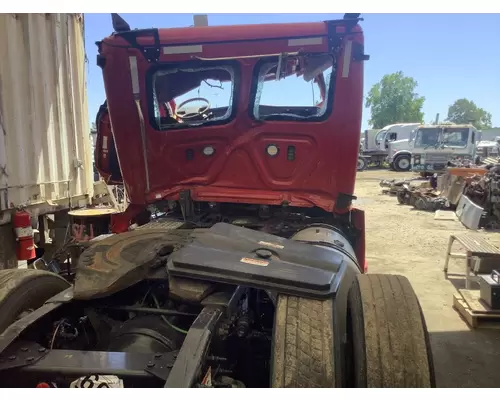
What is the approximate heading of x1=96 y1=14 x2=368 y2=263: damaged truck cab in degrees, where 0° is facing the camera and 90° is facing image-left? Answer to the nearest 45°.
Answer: approximately 180°

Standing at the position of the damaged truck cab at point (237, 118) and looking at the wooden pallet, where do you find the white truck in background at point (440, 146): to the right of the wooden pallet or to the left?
left

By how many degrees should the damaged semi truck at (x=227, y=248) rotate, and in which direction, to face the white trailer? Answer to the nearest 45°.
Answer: approximately 45° to its left

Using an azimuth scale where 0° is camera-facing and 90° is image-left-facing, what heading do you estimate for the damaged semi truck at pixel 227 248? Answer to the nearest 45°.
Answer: approximately 180°

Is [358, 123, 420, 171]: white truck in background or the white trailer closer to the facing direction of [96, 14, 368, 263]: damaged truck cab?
the white truck in background

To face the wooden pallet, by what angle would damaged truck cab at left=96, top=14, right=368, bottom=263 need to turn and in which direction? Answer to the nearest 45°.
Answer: approximately 90° to its right

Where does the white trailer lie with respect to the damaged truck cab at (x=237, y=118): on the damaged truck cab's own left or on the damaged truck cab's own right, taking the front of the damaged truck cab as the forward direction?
on the damaged truck cab's own left
